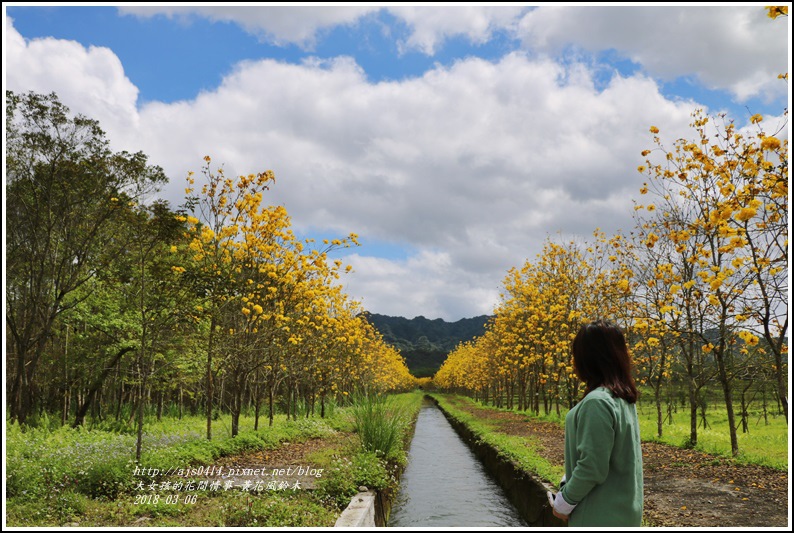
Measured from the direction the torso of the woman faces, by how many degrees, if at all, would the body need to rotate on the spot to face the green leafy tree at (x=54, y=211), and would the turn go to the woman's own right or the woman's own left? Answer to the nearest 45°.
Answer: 0° — they already face it

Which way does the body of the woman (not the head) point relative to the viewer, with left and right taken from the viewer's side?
facing away from the viewer and to the left of the viewer
